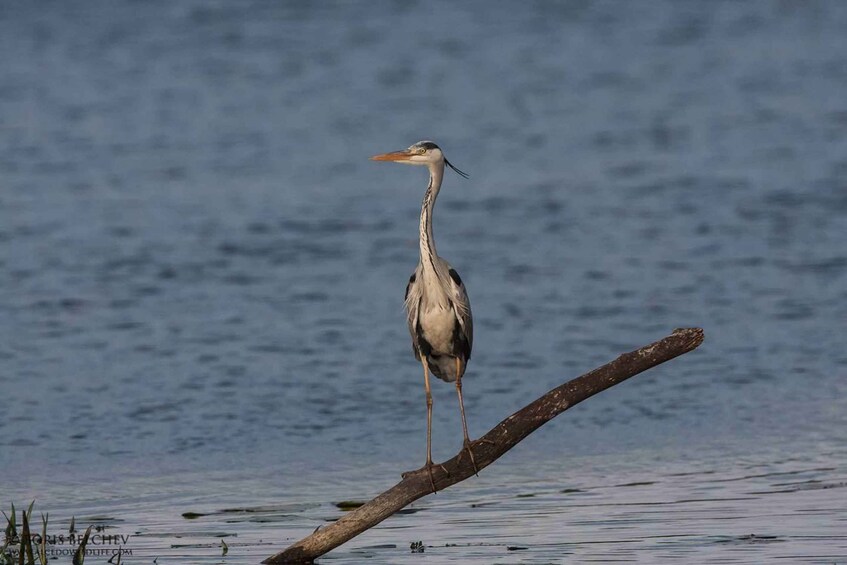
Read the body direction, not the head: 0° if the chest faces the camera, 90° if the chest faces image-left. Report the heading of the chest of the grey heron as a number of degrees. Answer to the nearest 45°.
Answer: approximately 0°
